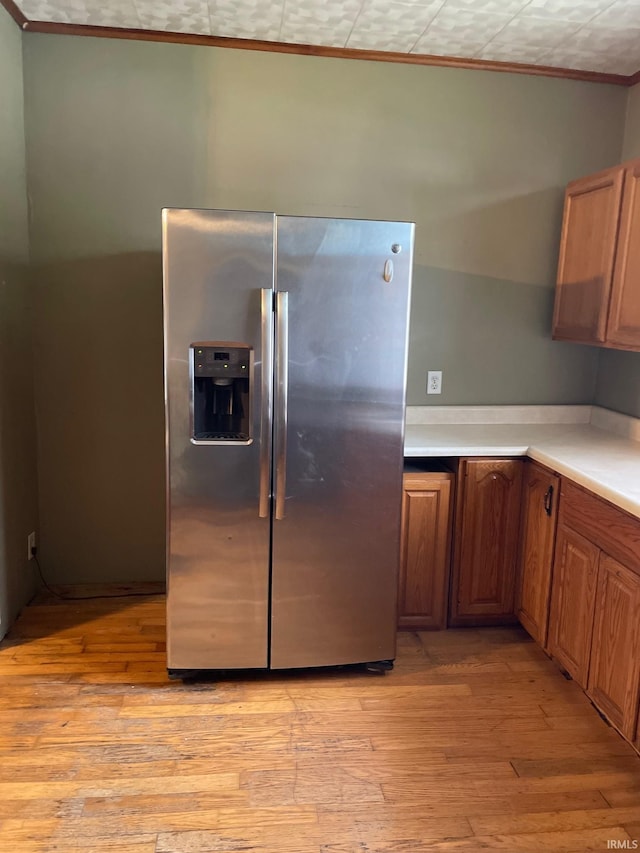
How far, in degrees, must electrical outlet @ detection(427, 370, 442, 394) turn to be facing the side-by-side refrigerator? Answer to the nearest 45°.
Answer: approximately 45° to its right

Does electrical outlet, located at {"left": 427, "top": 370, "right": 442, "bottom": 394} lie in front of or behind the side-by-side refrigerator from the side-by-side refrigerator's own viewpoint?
behind

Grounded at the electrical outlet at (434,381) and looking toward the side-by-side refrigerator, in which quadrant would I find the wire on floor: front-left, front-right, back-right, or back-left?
front-right

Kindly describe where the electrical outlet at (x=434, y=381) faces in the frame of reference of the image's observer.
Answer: facing the viewer

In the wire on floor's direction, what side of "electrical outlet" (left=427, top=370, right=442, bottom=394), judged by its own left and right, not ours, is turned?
right

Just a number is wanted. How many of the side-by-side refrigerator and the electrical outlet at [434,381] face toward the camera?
2

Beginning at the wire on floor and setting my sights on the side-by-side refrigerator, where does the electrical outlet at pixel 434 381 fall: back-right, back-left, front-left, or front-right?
front-left

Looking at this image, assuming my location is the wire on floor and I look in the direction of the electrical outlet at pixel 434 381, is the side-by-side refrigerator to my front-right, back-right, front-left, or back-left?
front-right

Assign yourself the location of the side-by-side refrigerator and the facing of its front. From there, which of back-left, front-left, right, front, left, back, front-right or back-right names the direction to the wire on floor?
back-right

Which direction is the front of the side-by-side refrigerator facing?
toward the camera

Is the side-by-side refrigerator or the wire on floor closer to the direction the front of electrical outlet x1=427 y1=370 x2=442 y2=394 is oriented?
the side-by-side refrigerator
